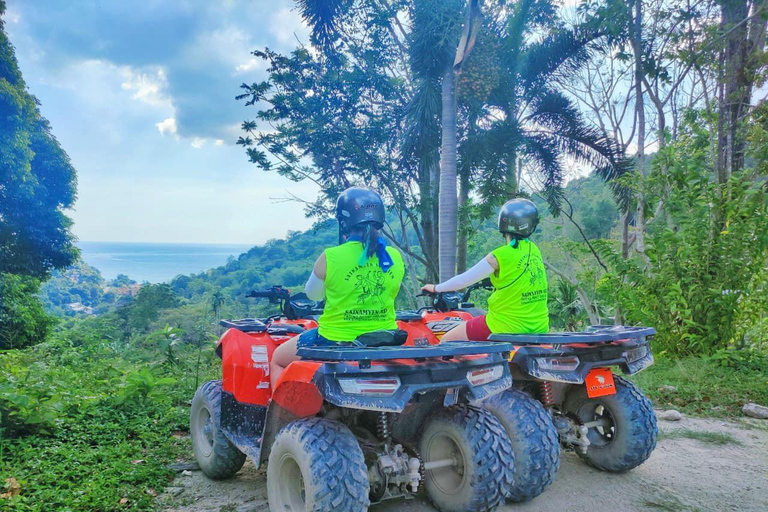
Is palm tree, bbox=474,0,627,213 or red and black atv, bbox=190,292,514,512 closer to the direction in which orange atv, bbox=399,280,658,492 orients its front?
the palm tree

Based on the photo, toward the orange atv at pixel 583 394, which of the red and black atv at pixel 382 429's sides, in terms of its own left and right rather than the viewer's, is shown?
right

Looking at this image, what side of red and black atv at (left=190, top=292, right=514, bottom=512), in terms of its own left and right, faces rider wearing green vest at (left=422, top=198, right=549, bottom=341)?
right

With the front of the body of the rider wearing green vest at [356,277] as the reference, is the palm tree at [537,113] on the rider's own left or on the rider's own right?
on the rider's own right

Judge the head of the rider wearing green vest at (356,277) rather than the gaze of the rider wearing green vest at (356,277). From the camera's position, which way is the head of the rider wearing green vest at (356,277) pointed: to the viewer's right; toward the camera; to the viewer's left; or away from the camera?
away from the camera

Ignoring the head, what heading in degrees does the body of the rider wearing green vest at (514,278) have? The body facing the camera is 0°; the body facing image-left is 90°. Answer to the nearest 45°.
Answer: approximately 135°

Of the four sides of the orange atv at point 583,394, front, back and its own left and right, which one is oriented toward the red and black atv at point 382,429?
left
